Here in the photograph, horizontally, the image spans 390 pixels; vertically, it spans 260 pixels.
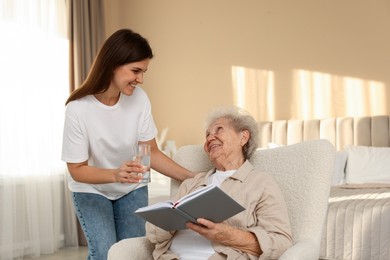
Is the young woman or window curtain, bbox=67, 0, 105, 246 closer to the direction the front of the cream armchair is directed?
the young woman

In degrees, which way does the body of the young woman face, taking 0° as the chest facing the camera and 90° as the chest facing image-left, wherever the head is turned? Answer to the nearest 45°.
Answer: approximately 315°

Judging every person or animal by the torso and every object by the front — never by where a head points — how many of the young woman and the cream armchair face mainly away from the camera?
0

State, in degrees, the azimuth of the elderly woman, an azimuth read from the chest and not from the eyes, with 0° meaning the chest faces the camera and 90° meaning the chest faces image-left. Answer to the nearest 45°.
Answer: approximately 45°

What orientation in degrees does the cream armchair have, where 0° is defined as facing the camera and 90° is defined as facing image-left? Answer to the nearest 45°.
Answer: approximately 45°

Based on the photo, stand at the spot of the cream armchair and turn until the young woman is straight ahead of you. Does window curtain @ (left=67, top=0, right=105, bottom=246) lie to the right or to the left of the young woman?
right

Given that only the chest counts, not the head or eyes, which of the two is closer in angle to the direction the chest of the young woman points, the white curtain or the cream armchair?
the cream armchair

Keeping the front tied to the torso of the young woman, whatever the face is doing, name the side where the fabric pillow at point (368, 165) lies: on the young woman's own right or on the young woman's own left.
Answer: on the young woman's own left

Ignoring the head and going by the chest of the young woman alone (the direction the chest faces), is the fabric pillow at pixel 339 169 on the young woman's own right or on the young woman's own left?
on the young woman's own left

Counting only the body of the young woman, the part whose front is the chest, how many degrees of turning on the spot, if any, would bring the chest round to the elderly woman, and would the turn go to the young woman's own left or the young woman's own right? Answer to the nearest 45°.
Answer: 0° — they already face them

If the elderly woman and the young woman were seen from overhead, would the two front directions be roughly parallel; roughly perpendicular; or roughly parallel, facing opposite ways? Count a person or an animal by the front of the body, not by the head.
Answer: roughly perpendicular

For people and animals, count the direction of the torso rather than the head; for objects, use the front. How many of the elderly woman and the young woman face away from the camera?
0

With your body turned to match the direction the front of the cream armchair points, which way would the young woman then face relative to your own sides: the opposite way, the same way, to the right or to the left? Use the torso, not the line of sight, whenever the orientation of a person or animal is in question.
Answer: to the left

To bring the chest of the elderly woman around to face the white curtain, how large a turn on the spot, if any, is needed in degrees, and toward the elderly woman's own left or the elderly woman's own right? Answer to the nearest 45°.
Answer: approximately 90° to the elderly woman's own right

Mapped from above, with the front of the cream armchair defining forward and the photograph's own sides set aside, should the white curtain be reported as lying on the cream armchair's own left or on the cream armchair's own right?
on the cream armchair's own right
